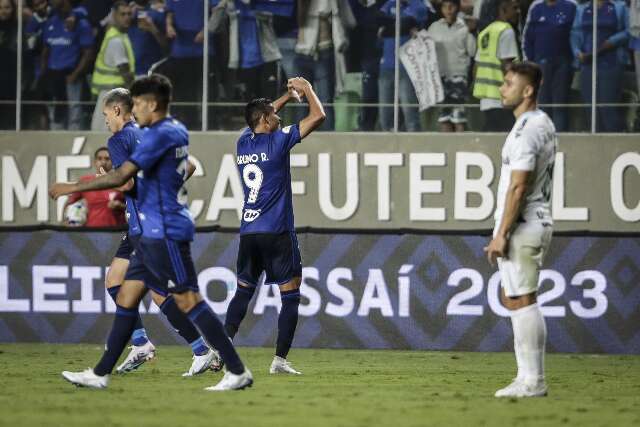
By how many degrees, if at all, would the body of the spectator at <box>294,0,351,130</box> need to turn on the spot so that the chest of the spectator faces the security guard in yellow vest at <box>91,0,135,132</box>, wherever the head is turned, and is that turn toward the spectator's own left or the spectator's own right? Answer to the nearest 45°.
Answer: approximately 90° to the spectator's own right

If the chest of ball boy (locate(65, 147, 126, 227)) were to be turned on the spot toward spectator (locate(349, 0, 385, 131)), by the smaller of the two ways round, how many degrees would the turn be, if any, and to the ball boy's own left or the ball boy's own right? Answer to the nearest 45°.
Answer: approximately 135° to the ball boy's own left

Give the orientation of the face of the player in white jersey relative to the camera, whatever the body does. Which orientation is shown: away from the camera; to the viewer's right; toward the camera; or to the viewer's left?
to the viewer's left

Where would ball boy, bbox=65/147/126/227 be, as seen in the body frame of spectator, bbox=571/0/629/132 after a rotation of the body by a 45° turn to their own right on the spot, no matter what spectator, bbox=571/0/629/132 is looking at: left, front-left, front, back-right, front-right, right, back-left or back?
front

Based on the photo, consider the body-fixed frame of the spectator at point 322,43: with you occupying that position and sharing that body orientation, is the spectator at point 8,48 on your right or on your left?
on your right

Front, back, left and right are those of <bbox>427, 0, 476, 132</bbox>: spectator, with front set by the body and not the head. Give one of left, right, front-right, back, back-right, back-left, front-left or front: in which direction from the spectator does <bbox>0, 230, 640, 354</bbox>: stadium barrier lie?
front

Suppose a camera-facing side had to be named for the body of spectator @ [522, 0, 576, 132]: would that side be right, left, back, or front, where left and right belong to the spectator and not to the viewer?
front

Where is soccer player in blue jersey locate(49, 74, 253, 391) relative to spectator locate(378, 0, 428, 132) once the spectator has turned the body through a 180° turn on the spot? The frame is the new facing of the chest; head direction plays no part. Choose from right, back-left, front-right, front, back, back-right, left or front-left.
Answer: back

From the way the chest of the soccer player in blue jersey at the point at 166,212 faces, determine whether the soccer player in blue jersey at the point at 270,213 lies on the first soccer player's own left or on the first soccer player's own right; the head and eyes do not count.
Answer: on the first soccer player's own right

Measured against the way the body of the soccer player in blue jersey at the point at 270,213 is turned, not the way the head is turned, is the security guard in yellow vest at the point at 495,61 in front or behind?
in front

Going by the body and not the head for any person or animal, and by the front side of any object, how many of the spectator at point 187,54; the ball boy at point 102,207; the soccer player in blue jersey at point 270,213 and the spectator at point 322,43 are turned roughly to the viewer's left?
0

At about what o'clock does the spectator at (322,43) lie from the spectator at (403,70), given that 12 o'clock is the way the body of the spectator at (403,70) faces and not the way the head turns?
the spectator at (322,43) is roughly at 3 o'clock from the spectator at (403,70).

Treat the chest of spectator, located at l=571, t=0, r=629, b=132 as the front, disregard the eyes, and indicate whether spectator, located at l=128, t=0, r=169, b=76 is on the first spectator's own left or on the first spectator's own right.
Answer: on the first spectator's own right

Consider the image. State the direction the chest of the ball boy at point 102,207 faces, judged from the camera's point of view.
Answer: toward the camera

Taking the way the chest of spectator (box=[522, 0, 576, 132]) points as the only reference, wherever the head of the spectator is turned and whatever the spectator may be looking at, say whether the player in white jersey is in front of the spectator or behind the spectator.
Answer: in front
